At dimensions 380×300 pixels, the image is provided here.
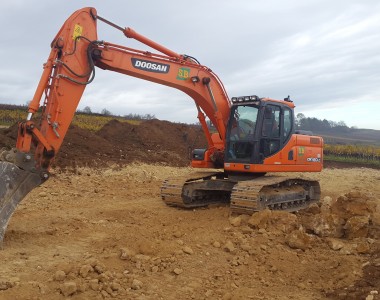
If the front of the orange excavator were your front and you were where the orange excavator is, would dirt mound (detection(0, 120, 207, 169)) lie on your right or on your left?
on your right

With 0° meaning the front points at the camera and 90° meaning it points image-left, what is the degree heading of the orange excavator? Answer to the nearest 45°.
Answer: approximately 45°
